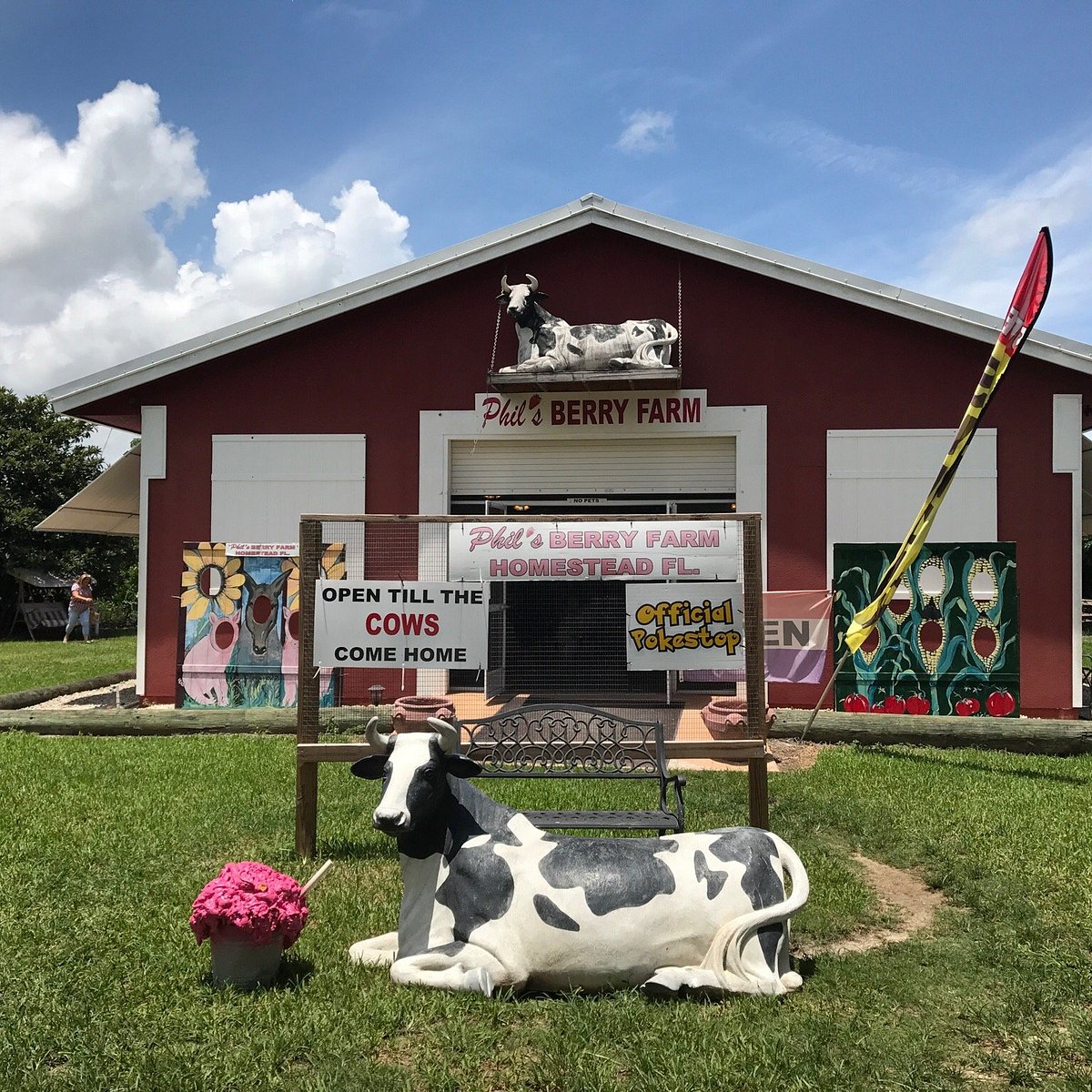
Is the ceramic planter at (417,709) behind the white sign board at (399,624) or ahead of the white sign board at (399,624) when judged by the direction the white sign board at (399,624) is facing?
behind

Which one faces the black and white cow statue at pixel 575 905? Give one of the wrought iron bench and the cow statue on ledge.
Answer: the wrought iron bench

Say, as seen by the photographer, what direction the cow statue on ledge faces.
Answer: facing to the left of the viewer

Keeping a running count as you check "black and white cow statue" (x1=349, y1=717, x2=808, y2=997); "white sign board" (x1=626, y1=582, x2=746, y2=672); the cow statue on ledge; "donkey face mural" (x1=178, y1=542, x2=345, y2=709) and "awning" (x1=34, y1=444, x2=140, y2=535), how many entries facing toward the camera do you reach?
2

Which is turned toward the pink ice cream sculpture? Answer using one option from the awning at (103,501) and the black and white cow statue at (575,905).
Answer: the black and white cow statue

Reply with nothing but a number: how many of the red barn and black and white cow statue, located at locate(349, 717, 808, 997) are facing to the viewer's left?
1

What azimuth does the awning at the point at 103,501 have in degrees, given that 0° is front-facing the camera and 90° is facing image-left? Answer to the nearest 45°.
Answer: approximately 90°

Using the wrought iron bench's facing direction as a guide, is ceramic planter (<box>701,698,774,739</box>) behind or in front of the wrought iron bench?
behind

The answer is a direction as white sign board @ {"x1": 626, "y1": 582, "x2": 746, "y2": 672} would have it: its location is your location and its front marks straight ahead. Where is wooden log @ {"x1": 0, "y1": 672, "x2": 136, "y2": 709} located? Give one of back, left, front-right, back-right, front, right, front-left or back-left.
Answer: back-right
